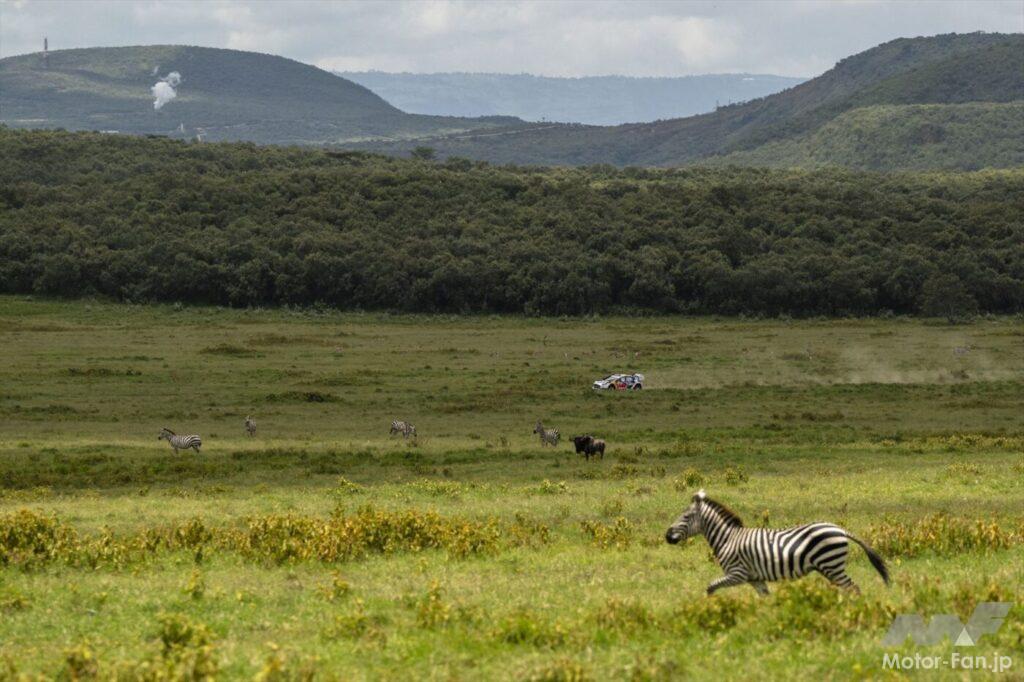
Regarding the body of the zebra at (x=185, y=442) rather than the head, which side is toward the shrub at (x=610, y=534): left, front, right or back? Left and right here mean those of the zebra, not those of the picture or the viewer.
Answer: left

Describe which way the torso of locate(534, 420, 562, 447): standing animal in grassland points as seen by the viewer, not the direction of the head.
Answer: to the viewer's left

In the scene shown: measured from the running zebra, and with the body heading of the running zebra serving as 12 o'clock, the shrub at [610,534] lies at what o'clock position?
The shrub is roughly at 2 o'clock from the running zebra.

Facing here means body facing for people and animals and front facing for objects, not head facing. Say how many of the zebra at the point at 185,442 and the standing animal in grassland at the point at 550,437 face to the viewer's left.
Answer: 2

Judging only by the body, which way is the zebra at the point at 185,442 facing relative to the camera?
to the viewer's left

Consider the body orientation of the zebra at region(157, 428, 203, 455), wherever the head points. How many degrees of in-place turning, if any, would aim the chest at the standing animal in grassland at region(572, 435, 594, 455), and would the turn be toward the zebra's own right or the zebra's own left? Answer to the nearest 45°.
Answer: approximately 135° to the zebra's own left

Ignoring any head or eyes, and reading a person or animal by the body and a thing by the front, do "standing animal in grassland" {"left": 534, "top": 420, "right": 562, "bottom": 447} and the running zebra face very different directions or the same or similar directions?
same or similar directions

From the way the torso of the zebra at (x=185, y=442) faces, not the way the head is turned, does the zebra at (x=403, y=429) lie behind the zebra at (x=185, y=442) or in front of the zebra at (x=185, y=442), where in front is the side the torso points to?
behind

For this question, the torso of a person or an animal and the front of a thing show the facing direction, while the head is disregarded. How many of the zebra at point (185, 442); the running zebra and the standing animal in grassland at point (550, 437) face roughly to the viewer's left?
3

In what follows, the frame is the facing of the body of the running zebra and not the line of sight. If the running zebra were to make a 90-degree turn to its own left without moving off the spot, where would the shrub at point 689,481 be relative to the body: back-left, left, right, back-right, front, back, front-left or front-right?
back

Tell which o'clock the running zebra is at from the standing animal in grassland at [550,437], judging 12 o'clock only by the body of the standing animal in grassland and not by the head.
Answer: The running zebra is roughly at 9 o'clock from the standing animal in grassland.

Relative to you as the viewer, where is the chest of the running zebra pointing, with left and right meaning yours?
facing to the left of the viewer

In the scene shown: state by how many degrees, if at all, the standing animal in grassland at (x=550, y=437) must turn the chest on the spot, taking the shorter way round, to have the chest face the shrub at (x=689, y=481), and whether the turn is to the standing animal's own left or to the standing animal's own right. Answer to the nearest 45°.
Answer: approximately 90° to the standing animal's own left

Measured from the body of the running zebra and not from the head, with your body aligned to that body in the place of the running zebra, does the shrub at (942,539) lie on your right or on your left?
on your right

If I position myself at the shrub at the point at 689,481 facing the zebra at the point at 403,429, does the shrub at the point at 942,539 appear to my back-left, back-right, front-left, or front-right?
back-left

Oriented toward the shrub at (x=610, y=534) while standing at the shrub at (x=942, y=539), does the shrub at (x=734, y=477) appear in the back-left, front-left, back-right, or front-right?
front-right

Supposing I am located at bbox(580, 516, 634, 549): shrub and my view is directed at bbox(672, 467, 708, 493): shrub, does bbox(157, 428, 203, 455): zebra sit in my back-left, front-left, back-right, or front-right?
front-left
